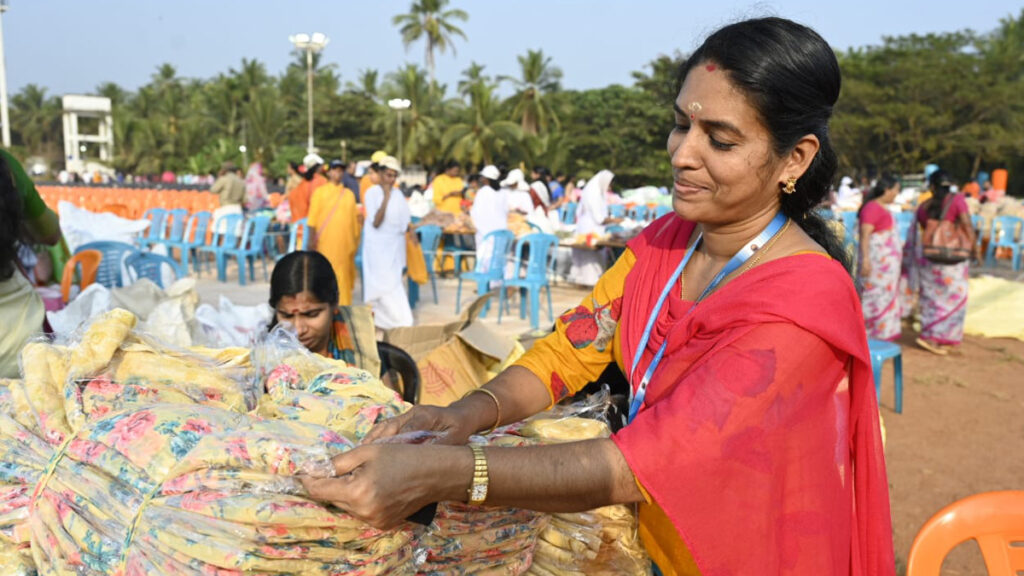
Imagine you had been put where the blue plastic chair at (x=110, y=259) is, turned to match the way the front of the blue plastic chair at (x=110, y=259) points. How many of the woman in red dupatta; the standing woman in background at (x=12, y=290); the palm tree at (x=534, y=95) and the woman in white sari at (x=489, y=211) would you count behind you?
2

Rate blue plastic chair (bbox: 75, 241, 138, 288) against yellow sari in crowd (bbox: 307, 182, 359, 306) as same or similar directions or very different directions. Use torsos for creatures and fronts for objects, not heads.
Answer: same or similar directions

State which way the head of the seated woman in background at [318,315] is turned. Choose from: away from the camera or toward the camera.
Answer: toward the camera
